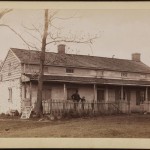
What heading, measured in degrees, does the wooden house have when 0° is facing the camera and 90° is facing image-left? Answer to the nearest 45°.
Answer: approximately 315°
